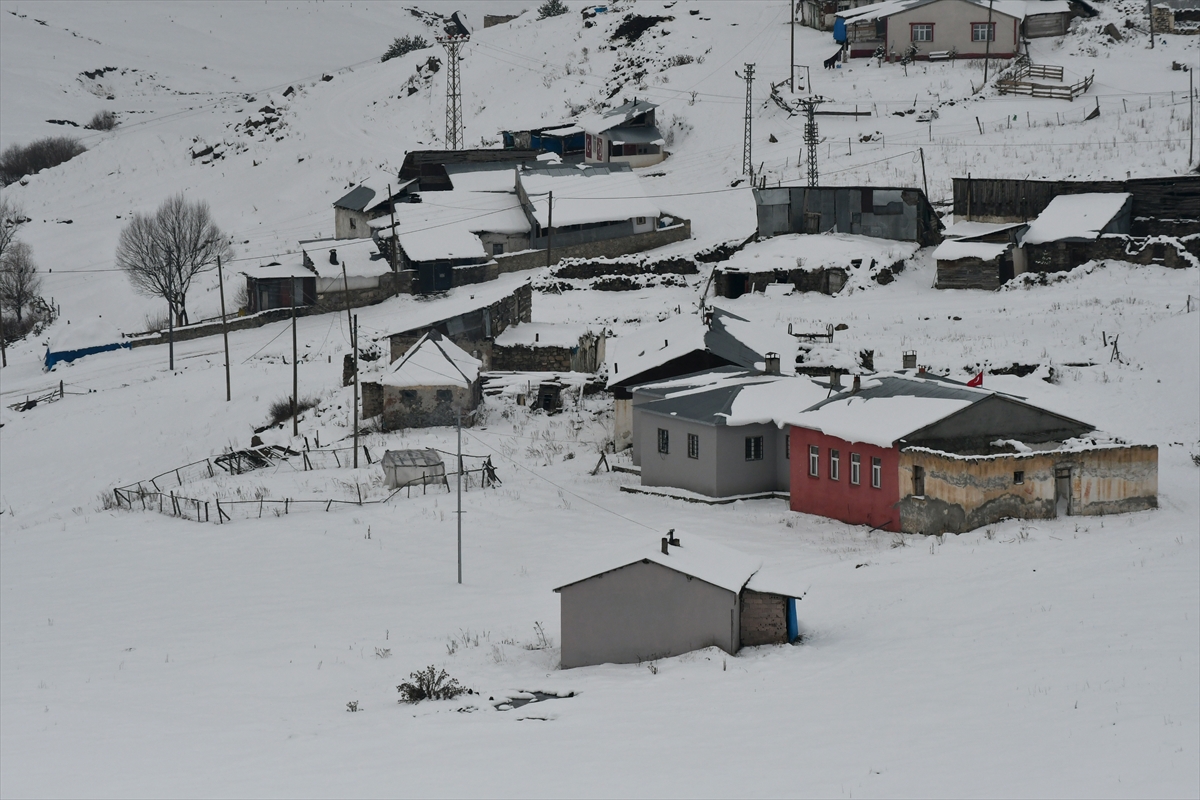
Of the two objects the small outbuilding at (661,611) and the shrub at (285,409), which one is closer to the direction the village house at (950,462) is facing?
the small outbuilding

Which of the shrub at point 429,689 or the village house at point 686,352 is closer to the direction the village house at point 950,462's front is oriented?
the shrub

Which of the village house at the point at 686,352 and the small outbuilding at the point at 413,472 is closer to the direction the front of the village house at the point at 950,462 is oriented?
the small outbuilding

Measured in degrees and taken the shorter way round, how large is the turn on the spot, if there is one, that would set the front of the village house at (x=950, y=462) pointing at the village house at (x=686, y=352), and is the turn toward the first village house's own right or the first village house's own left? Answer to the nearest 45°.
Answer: approximately 90° to the first village house's own right

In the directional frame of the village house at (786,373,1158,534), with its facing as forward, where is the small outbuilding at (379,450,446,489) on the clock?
The small outbuilding is roughly at 2 o'clock from the village house.

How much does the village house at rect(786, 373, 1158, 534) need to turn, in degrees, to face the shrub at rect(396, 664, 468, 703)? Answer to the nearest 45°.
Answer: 0° — it already faces it

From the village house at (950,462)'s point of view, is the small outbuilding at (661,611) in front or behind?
in front

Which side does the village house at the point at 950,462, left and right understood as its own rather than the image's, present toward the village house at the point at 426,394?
right

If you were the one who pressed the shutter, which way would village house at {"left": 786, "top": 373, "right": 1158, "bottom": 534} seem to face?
facing the viewer and to the left of the viewer
